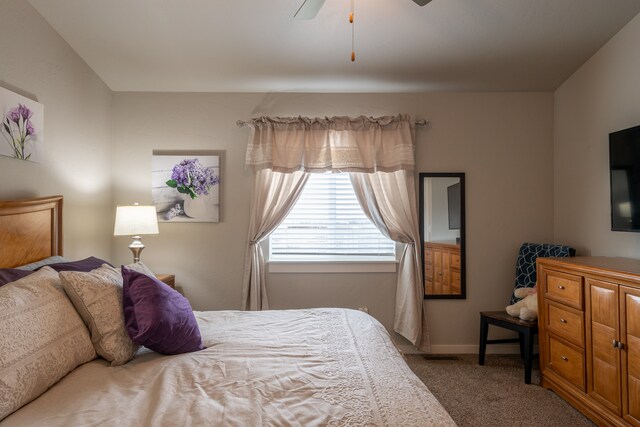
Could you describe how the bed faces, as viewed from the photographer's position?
facing to the right of the viewer

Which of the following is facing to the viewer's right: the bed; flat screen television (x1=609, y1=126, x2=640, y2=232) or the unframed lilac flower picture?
the bed

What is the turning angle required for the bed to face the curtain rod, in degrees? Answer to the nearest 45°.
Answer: approximately 45° to its left

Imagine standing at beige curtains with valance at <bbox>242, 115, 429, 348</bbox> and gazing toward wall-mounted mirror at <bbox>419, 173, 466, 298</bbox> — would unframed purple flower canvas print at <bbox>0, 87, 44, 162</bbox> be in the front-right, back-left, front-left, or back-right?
back-right

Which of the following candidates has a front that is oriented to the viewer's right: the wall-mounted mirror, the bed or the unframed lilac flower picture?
the bed

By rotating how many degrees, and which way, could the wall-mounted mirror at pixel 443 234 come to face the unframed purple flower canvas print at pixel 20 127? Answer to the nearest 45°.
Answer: approximately 45° to its right

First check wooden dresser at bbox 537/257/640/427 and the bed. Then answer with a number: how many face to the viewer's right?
1

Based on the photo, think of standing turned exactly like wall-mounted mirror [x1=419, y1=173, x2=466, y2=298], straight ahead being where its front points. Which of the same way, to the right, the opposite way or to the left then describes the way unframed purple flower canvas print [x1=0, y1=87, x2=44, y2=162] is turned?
to the left

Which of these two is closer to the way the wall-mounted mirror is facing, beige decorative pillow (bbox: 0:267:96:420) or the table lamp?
the beige decorative pillow

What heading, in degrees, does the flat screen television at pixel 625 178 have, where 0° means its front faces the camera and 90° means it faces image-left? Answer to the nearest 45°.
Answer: approximately 45°

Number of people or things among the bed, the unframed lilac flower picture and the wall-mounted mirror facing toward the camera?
2
